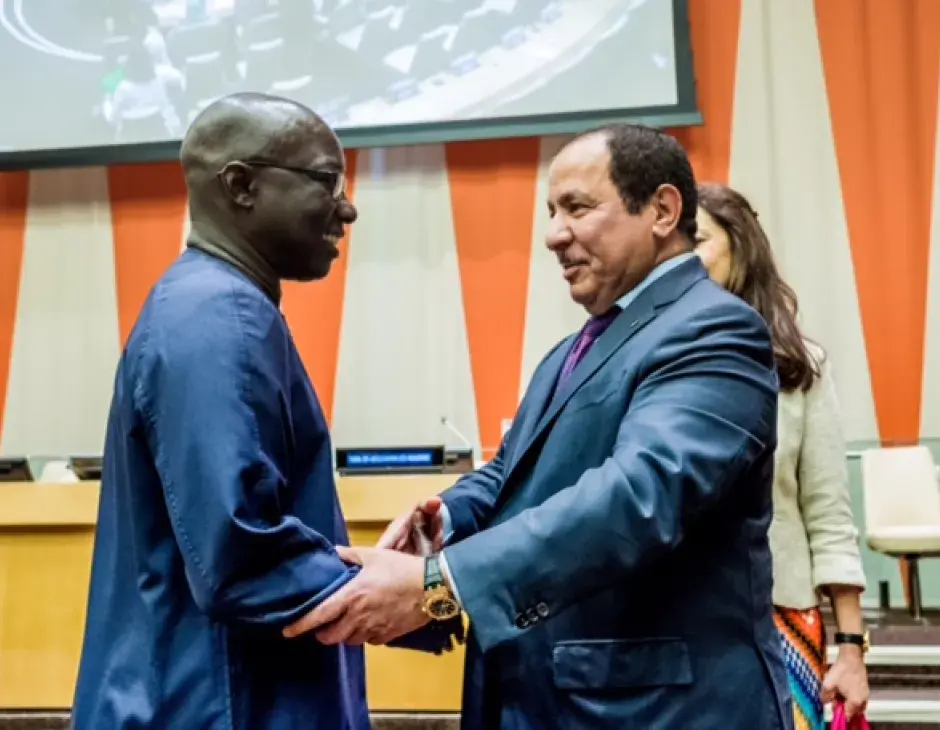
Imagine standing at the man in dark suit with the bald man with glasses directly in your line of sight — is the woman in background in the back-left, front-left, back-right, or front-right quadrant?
back-right

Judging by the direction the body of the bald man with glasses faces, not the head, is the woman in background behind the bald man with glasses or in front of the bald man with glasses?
in front

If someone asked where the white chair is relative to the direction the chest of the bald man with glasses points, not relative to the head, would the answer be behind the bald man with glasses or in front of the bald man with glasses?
in front

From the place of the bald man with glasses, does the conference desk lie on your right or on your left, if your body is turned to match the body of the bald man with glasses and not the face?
on your left

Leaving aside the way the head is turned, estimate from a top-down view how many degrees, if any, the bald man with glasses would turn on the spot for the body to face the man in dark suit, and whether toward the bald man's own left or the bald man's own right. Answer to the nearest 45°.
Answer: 0° — they already face them

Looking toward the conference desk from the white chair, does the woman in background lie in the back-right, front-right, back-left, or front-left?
front-left

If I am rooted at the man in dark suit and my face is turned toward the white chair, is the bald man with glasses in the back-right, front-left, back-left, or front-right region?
back-left

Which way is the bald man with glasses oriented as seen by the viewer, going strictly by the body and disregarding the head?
to the viewer's right

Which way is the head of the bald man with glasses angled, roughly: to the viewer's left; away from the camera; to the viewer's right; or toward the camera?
to the viewer's right

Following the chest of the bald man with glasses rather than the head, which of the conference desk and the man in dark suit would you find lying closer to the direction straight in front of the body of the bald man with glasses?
the man in dark suit
